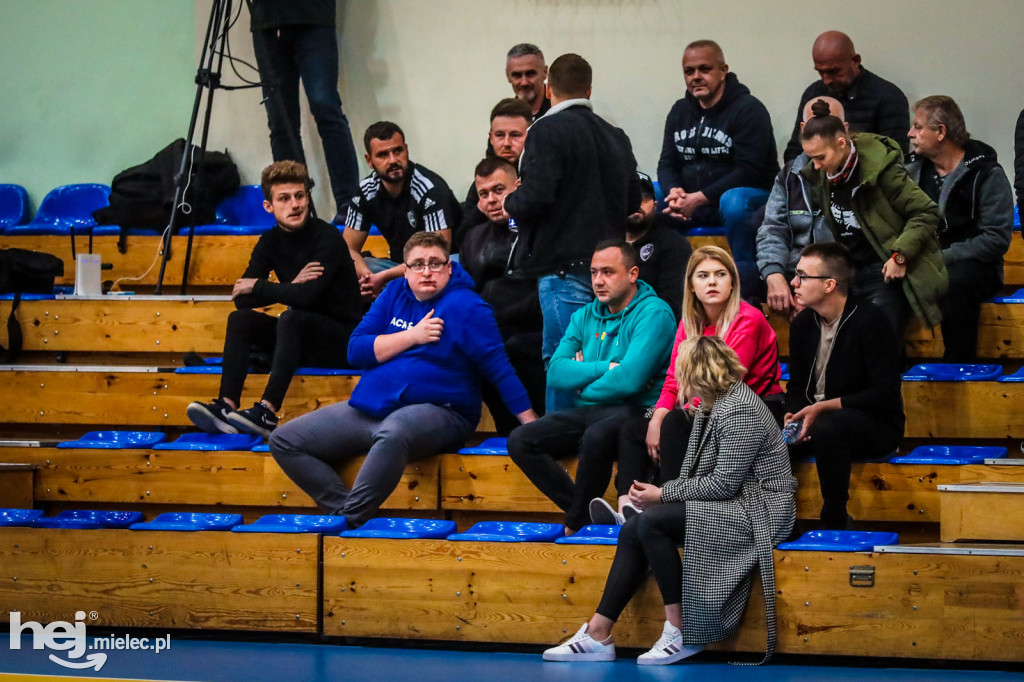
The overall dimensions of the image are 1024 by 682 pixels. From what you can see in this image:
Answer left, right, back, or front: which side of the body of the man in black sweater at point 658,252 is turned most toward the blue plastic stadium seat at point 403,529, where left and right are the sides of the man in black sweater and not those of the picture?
front

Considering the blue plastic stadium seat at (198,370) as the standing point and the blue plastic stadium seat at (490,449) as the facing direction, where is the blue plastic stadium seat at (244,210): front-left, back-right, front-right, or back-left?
back-left

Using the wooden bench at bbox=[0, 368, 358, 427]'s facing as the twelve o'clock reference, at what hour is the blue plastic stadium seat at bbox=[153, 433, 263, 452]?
The blue plastic stadium seat is roughly at 11 o'clock from the wooden bench.

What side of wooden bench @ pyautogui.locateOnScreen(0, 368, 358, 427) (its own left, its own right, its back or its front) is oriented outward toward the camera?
front

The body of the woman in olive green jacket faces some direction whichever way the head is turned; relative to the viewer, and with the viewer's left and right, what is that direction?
facing the viewer and to the left of the viewer

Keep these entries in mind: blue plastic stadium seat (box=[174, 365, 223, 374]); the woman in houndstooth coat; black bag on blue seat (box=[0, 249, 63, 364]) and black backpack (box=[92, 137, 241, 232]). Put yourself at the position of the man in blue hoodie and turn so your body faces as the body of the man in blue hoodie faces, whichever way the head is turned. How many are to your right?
3

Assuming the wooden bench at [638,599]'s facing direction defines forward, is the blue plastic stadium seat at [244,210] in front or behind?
behind

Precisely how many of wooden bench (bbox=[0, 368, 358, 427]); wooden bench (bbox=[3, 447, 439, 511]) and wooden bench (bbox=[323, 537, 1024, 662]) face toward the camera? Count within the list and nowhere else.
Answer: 3

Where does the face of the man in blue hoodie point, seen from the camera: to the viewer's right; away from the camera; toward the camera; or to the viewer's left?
toward the camera

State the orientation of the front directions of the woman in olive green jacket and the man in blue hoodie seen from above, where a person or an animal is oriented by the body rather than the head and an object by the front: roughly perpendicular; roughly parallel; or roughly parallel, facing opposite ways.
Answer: roughly parallel

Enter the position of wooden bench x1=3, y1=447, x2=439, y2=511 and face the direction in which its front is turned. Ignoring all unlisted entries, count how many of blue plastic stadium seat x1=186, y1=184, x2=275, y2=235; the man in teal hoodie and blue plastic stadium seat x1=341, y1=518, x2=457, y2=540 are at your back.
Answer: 1

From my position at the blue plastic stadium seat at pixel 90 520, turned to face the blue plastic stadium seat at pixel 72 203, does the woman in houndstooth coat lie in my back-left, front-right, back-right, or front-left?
back-right

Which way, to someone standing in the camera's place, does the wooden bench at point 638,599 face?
facing the viewer

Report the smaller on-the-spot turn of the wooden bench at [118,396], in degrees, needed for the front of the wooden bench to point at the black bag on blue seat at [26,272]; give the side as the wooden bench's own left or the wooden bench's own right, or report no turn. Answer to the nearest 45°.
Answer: approximately 135° to the wooden bench's own right

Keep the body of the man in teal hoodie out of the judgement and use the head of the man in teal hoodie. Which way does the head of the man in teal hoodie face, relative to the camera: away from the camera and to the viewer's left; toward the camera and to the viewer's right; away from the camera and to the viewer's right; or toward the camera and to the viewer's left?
toward the camera and to the viewer's left
